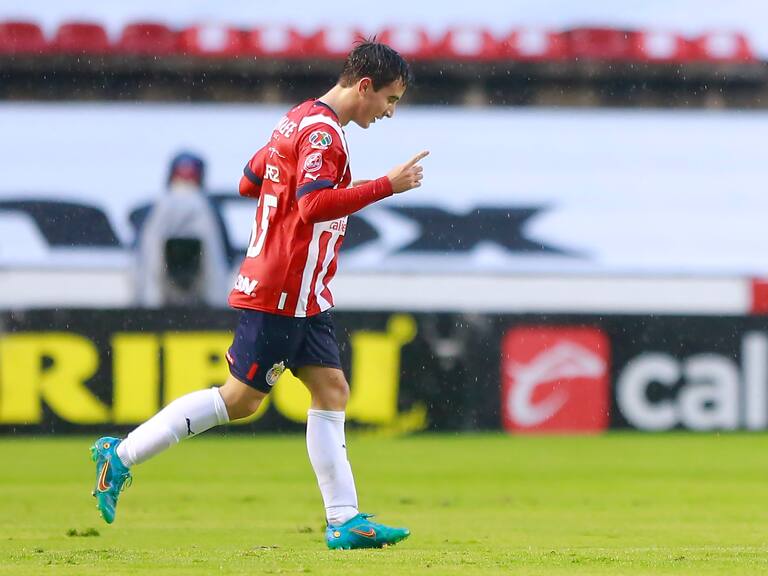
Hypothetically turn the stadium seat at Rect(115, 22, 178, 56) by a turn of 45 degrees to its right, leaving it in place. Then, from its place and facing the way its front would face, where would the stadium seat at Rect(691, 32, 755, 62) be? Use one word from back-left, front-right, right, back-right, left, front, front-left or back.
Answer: back-left

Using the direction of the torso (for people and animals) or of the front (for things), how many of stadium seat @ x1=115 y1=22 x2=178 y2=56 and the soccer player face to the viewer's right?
1

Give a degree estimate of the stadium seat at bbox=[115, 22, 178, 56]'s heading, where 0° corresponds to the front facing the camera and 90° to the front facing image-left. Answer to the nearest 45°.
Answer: approximately 0°

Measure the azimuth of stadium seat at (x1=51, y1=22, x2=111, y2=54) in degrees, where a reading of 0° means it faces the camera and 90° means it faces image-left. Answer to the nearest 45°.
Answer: approximately 0°

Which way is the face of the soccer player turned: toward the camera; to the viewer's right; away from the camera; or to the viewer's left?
to the viewer's right

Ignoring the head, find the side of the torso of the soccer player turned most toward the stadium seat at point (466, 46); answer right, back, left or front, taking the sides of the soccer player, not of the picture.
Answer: left

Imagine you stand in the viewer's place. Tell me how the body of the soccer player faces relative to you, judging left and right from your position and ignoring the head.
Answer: facing to the right of the viewer

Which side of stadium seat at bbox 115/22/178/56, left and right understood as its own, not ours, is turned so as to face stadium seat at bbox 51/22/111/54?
right

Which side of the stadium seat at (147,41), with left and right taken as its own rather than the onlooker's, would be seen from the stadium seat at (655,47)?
left

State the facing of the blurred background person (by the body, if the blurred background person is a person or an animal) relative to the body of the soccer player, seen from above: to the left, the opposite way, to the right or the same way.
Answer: to the right
